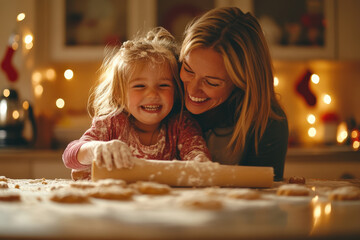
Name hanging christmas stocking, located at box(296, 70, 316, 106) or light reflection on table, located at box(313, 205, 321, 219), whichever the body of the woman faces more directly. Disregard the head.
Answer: the light reflection on table

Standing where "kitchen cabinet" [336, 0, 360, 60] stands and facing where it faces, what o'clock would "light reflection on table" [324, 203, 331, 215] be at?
The light reflection on table is roughly at 12 o'clock from the kitchen cabinet.

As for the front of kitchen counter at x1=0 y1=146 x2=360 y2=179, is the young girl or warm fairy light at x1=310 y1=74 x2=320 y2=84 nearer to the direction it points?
the young girl

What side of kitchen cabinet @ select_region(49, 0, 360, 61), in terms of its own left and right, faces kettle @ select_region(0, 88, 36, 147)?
right

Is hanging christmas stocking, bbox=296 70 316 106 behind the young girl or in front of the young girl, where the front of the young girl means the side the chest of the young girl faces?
behind

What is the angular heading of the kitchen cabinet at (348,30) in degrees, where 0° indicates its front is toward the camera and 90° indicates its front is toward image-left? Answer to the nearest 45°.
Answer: approximately 0°

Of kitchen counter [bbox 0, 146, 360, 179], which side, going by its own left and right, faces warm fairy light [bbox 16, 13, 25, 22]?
right
